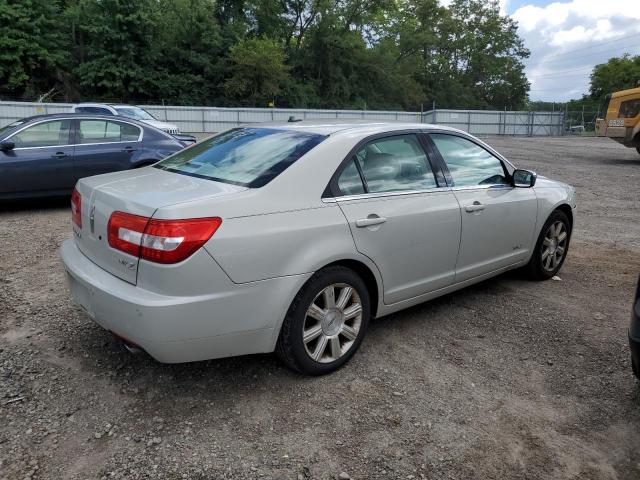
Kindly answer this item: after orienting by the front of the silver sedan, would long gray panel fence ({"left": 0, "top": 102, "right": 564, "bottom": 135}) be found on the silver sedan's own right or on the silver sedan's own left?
on the silver sedan's own left

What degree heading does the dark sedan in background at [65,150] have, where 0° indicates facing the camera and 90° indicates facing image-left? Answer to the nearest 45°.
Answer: approximately 90°

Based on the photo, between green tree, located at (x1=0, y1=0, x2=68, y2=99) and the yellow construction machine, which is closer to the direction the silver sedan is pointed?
the yellow construction machine

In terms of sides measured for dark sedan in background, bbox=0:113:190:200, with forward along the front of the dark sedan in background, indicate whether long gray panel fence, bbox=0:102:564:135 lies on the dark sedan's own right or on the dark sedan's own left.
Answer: on the dark sedan's own right

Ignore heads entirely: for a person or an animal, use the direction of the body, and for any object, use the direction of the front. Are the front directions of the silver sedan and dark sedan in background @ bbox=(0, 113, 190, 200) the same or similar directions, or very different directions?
very different directions

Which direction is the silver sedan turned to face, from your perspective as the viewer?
facing away from the viewer and to the right of the viewer

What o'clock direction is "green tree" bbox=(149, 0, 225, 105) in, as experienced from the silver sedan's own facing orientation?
The green tree is roughly at 10 o'clock from the silver sedan.

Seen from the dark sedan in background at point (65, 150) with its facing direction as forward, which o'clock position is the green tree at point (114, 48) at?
The green tree is roughly at 3 o'clock from the dark sedan in background.

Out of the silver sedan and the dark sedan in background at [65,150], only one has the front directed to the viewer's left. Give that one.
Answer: the dark sedan in background

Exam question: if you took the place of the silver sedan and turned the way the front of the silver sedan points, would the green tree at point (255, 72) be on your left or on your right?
on your left

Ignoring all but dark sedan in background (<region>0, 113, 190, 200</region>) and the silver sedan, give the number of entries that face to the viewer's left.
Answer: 1

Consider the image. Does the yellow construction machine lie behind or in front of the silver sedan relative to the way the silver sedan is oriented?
in front

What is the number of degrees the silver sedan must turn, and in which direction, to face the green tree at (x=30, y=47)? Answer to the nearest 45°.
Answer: approximately 90° to its left

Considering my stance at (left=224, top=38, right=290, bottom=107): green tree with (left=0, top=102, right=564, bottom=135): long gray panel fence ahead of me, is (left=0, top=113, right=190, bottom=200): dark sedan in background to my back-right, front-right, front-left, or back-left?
front-right

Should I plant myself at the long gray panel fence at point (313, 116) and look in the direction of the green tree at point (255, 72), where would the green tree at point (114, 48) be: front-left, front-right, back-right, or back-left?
front-left

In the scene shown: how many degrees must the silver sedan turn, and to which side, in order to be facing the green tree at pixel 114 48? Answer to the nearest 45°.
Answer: approximately 45° to its left
